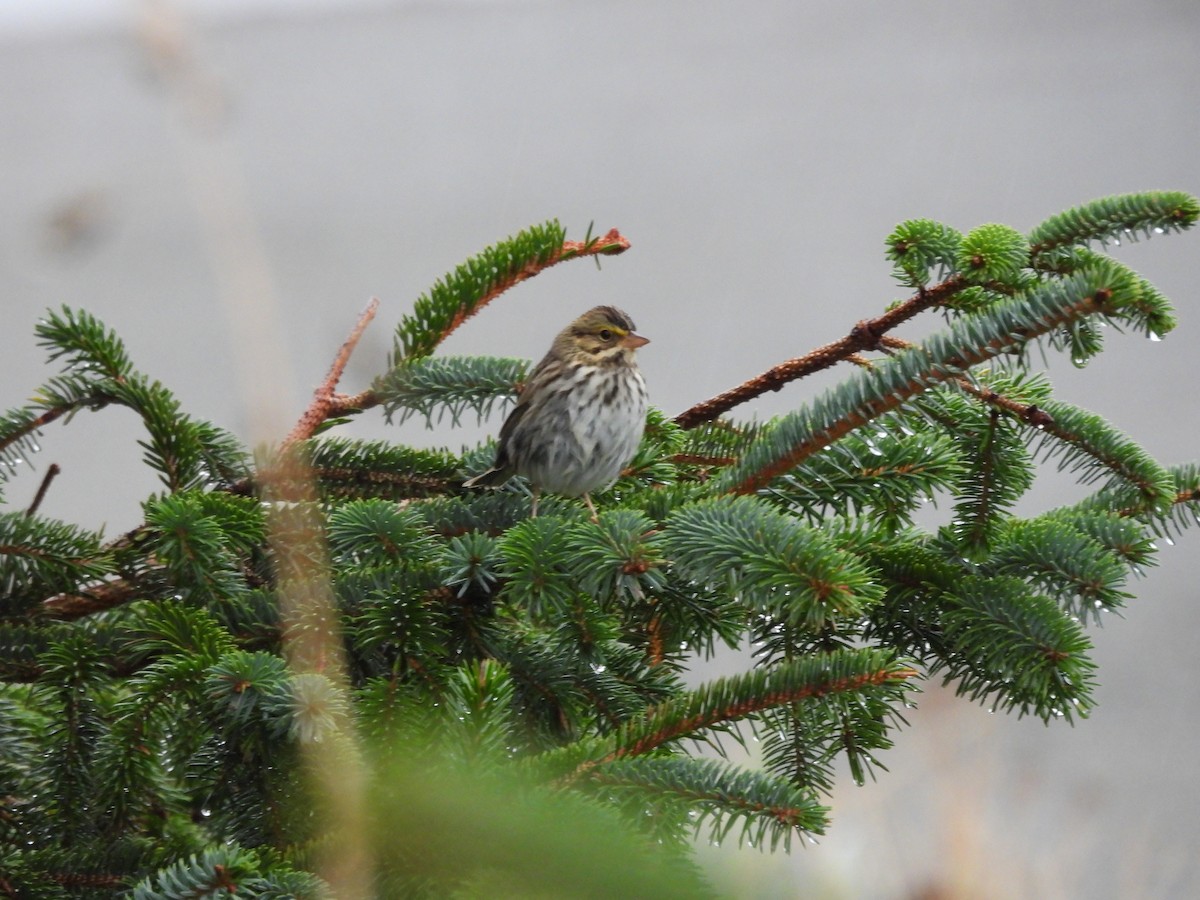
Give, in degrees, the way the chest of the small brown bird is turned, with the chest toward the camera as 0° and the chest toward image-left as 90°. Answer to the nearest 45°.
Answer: approximately 315°
